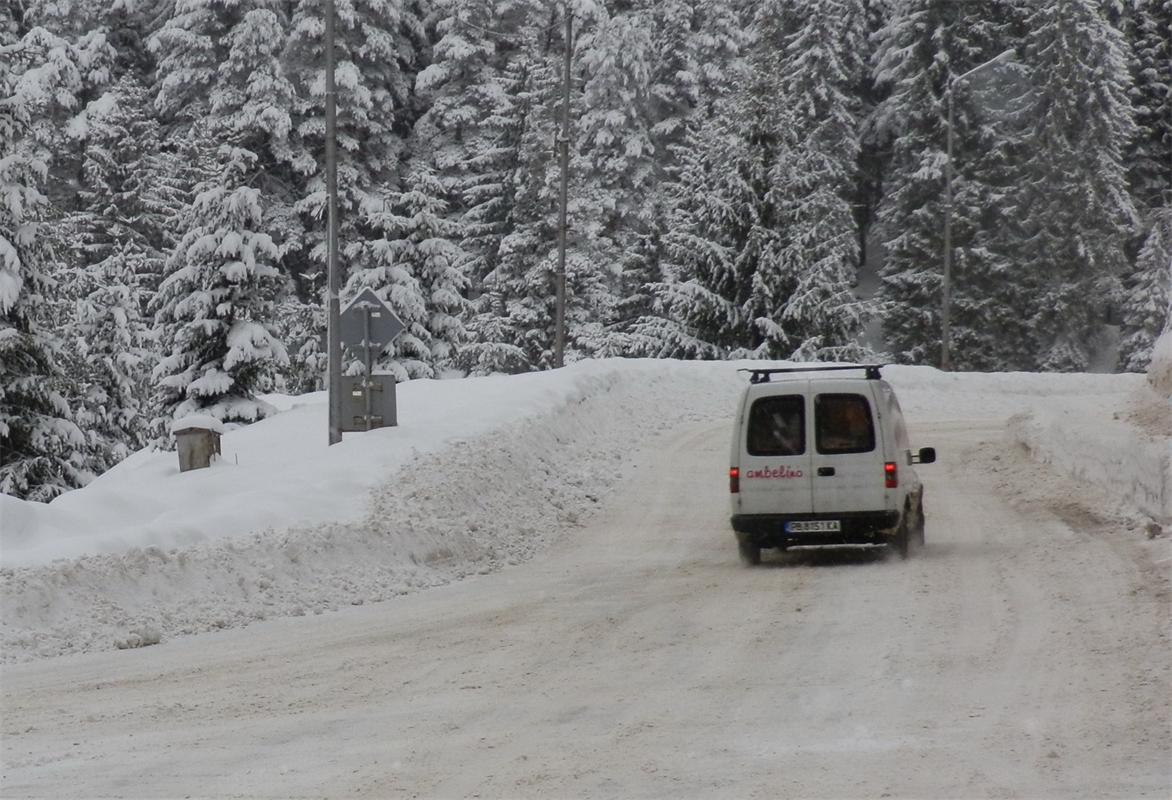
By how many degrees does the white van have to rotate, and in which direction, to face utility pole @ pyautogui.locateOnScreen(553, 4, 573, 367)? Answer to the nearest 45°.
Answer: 0° — it already faces it

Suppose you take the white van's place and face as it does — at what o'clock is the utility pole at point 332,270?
The utility pole is roughly at 10 o'clock from the white van.

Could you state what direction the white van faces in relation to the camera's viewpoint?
facing away from the viewer

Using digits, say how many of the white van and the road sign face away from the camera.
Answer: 2

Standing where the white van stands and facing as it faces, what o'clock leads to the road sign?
The road sign is roughly at 10 o'clock from the white van.

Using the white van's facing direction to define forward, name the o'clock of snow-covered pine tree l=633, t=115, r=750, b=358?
The snow-covered pine tree is roughly at 12 o'clock from the white van.

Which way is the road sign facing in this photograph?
away from the camera

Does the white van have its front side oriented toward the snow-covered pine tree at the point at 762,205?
yes
